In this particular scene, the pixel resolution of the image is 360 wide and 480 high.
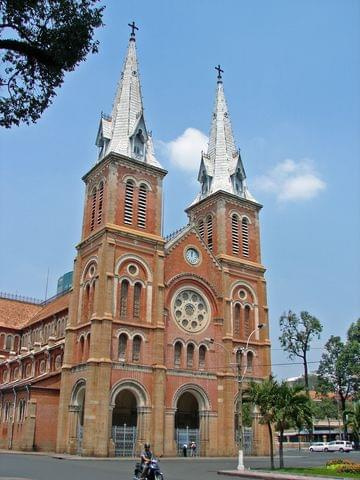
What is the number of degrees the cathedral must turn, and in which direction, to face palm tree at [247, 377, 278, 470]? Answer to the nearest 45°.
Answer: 0° — it already faces it

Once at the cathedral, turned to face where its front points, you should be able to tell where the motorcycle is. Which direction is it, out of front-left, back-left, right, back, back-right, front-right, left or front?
front-right

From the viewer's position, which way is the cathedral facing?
facing the viewer and to the right of the viewer

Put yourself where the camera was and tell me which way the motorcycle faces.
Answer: facing the viewer and to the right of the viewer

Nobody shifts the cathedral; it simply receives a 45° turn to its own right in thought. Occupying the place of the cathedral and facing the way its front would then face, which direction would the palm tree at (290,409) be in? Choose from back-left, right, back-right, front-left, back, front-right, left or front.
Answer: front-left
